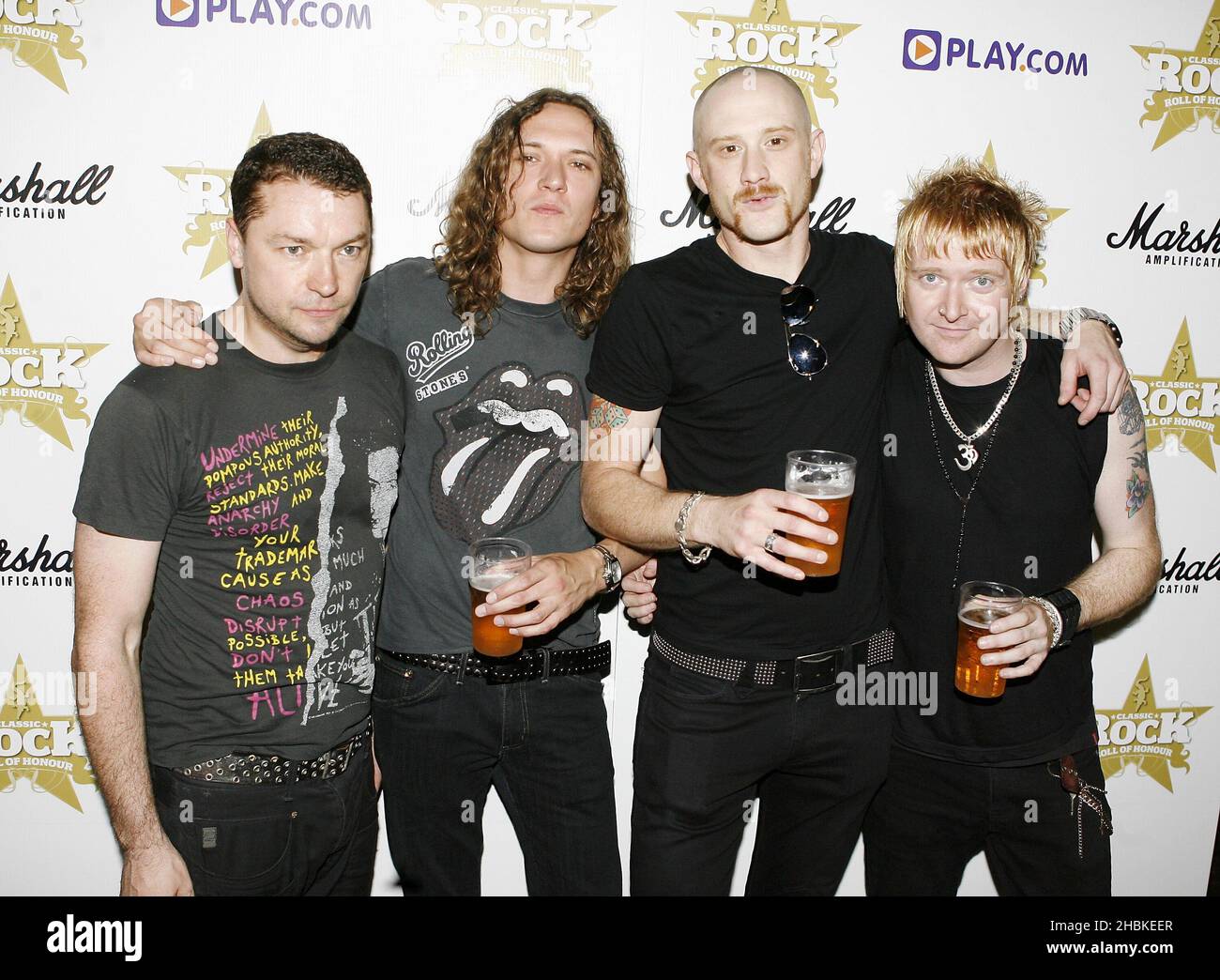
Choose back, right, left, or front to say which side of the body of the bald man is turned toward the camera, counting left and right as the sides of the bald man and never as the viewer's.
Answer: front

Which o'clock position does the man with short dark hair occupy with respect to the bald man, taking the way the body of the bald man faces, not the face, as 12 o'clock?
The man with short dark hair is roughly at 2 o'clock from the bald man.

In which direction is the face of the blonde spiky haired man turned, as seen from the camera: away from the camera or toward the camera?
toward the camera

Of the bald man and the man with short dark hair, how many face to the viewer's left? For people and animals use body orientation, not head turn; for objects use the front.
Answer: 0

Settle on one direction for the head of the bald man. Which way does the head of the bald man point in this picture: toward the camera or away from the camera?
toward the camera

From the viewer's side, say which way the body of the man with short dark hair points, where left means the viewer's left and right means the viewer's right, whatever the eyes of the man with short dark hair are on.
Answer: facing the viewer and to the right of the viewer
